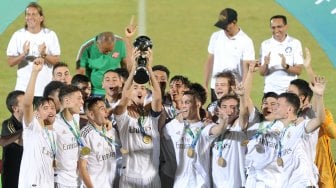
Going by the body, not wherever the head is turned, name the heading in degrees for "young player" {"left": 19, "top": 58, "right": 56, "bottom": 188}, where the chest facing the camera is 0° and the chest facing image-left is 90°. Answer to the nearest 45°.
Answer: approximately 315°

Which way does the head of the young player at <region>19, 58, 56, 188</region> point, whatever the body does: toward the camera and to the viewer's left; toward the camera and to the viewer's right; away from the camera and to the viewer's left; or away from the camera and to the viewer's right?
toward the camera and to the viewer's right
